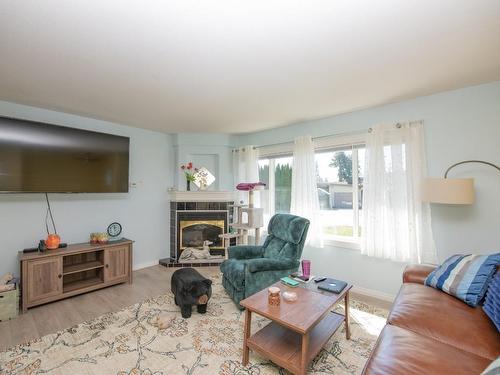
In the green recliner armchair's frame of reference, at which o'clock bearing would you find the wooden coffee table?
The wooden coffee table is roughly at 10 o'clock from the green recliner armchair.

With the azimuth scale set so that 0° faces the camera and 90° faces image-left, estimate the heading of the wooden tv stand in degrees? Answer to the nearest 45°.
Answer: approximately 315°

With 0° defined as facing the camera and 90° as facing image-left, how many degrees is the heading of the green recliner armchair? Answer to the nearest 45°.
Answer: approximately 45°

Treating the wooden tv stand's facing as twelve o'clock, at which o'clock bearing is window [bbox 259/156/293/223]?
The window is roughly at 11 o'clock from the wooden tv stand.

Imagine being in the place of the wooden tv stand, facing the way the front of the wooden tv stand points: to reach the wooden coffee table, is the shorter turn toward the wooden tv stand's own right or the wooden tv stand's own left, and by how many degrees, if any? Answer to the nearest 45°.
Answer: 0° — it already faces it

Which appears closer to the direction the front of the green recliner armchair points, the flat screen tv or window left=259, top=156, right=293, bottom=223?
the flat screen tv

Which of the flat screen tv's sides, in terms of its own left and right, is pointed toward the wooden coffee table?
front

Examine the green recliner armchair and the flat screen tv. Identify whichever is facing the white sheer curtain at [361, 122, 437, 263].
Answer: the flat screen tv

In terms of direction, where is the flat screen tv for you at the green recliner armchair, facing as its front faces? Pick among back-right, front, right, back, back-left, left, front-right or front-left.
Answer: front-right

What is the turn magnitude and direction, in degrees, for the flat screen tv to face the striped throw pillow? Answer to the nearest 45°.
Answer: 0° — it already faces it

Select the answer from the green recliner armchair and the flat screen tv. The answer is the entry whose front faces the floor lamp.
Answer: the flat screen tv

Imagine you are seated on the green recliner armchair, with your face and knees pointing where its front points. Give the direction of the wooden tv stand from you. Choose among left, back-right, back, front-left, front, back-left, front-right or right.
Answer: front-right

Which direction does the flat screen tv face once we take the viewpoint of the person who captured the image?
facing the viewer and to the right of the viewer

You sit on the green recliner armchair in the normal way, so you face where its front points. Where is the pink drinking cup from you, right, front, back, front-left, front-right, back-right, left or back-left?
left

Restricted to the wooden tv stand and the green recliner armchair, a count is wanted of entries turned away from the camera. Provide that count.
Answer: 0
